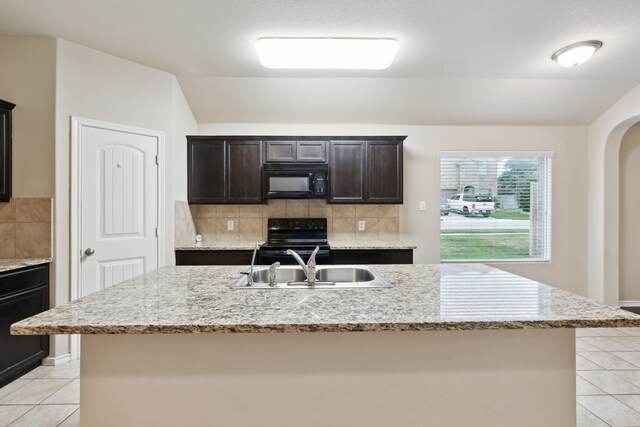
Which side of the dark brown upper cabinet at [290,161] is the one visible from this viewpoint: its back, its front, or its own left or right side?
front

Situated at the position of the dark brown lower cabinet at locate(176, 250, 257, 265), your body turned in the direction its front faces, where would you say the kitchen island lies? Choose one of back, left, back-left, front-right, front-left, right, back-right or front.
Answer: front

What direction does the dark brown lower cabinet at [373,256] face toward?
toward the camera

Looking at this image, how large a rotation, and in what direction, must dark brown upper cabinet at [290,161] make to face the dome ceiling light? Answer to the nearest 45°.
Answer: approximately 45° to its left

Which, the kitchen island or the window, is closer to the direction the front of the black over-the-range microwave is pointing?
the kitchen island

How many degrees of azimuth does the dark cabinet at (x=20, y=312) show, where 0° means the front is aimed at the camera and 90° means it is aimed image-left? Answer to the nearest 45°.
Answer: approximately 315°

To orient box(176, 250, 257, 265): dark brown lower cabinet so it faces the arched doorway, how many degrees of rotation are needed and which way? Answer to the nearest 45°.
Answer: approximately 90° to its left

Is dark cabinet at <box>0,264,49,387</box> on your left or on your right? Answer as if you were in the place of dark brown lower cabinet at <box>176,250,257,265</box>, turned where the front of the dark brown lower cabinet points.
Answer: on your right

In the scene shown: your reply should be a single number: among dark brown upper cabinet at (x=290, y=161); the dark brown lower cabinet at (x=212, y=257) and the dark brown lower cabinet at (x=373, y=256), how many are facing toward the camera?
3

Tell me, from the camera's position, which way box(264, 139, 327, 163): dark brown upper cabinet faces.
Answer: facing the viewer

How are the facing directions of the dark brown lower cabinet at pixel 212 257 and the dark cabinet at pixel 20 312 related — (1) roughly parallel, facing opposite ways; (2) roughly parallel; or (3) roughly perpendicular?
roughly perpendicular
